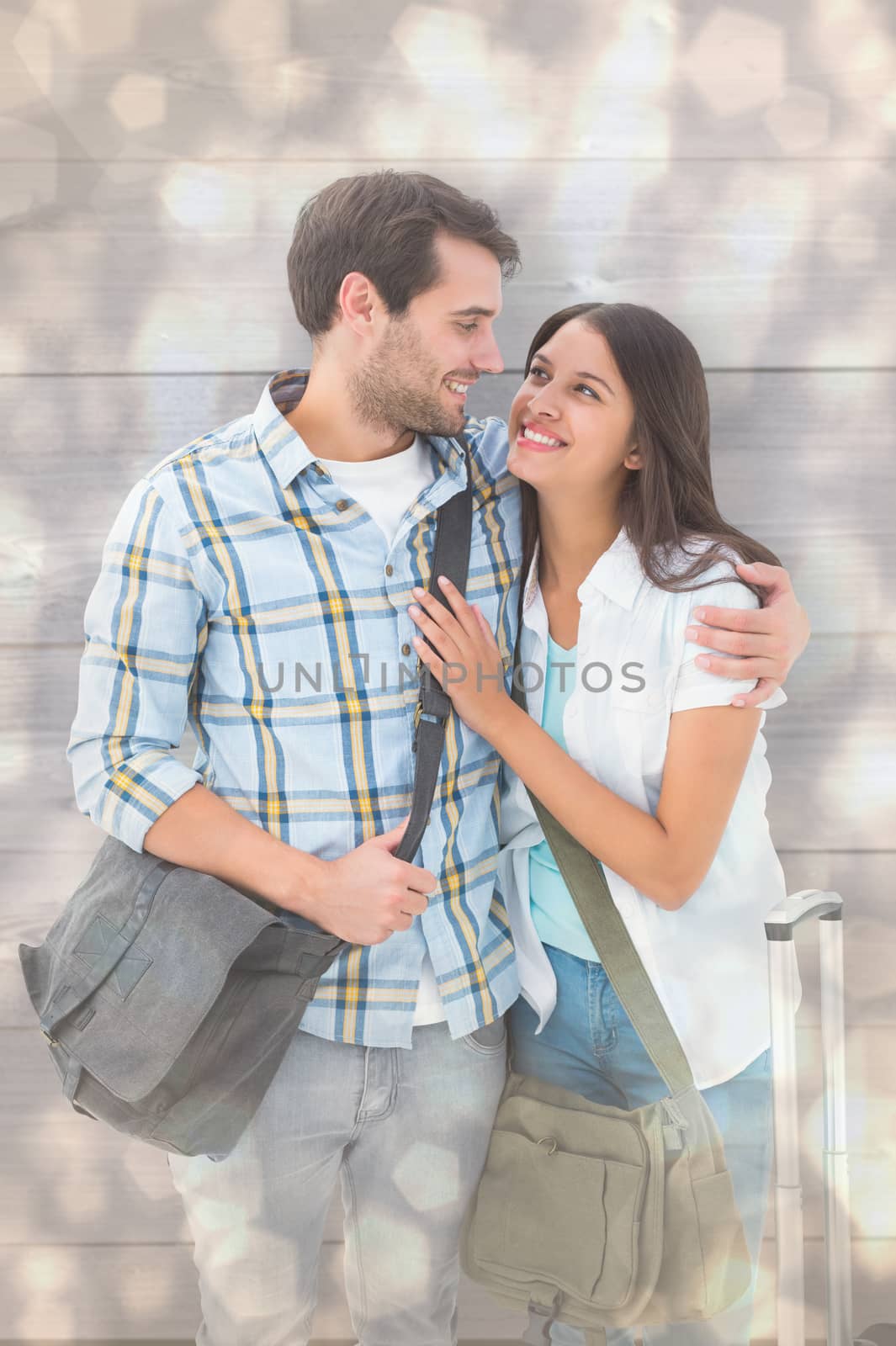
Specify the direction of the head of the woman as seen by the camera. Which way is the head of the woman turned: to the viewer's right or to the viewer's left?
to the viewer's left

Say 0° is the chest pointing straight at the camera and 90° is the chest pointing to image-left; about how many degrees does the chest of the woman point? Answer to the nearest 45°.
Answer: approximately 45°
